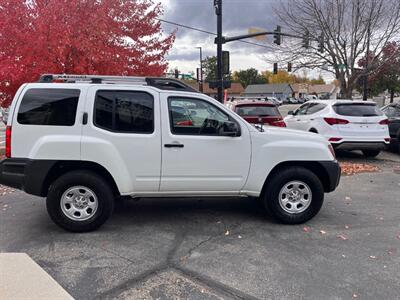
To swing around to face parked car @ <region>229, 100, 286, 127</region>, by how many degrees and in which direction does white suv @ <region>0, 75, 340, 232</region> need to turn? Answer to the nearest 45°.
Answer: approximately 45° to its left

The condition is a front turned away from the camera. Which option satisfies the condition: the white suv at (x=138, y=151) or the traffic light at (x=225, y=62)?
the traffic light

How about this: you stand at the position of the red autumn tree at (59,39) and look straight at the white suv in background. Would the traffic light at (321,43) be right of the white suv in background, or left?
left

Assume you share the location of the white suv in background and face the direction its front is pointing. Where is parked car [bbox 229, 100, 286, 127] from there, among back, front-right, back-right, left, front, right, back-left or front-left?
front-left

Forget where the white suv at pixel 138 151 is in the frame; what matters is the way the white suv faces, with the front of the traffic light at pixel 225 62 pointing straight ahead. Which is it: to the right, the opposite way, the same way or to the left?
to the right

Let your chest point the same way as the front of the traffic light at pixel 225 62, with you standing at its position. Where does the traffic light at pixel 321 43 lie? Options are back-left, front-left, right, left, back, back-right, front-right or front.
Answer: front-right

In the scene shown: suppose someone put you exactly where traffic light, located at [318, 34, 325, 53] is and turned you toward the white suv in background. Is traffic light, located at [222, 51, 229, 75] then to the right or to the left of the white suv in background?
right

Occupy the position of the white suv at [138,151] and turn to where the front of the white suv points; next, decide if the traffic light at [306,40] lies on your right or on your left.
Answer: on your left

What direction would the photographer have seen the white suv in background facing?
facing away from the viewer and to the left of the viewer

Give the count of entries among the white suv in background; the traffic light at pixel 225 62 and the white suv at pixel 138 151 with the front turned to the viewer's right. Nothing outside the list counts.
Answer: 1

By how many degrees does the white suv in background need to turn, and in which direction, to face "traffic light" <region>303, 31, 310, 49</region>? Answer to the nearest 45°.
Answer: approximately 45° to its right

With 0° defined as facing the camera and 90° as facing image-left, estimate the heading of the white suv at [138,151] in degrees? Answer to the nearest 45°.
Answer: approximately 270°

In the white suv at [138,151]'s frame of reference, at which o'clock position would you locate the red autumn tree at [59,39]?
The red autumn tree is roughly at 8 o'clock from the white suv.
